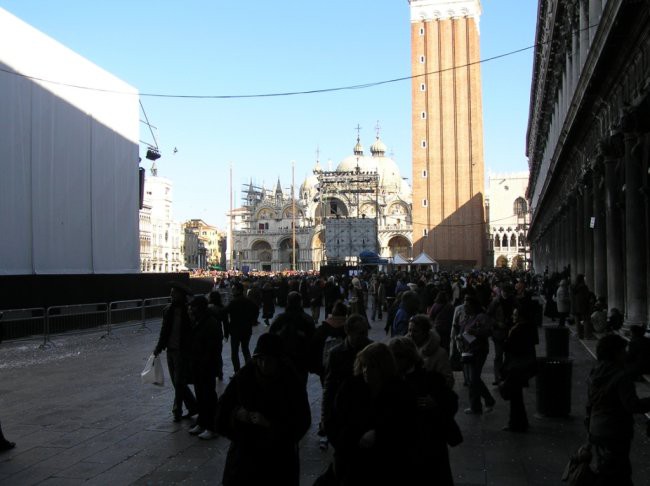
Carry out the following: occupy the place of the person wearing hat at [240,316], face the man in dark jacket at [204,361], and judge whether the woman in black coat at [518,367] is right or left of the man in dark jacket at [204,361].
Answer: left

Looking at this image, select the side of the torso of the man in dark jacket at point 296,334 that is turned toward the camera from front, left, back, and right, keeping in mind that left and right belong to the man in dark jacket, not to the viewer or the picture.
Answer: back

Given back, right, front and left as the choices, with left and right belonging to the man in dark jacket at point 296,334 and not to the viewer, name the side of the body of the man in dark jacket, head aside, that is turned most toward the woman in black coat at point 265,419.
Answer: back

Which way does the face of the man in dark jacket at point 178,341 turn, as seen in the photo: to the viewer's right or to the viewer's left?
to the viewer's left

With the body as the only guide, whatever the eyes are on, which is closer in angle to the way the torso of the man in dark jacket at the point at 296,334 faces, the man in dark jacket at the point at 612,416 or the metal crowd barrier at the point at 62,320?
the metal crowd barrier

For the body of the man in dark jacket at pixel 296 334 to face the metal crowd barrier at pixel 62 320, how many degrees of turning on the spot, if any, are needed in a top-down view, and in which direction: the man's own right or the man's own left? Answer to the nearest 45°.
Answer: approximately 45° to the man's own left

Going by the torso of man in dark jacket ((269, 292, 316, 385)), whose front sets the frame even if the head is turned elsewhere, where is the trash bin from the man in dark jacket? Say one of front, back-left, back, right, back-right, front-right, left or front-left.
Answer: right

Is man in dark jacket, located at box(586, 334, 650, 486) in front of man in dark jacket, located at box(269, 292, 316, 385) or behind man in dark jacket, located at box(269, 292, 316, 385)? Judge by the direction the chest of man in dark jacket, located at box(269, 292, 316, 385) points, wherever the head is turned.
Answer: behind

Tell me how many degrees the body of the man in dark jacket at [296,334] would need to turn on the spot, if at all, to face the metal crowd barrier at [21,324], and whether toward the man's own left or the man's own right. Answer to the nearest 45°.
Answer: approximately 45° to the man's own left
